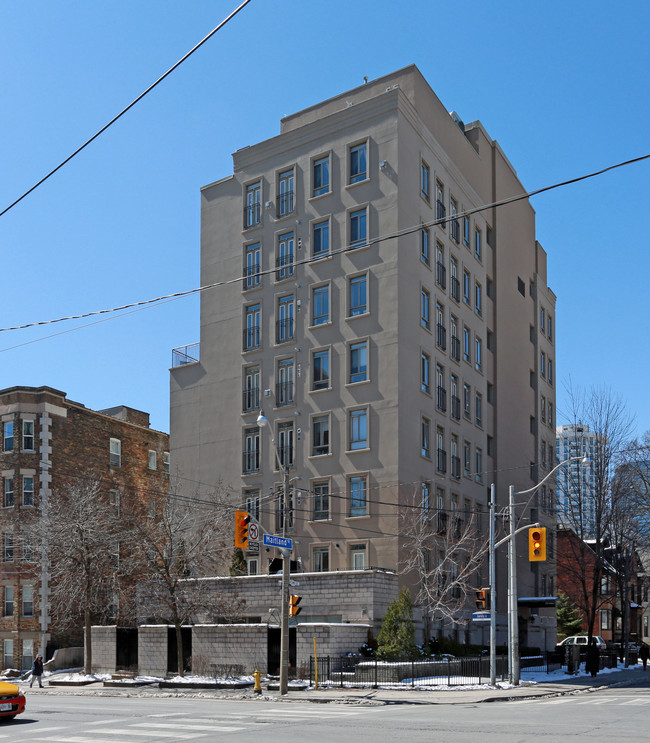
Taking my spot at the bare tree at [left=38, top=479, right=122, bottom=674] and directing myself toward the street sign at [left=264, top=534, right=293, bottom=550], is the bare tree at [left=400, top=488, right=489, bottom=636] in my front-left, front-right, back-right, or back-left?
front-left

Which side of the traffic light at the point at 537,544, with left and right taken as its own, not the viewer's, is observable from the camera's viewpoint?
front

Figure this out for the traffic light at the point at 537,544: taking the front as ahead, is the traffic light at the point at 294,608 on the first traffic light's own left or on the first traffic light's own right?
on the first traffic light's own right

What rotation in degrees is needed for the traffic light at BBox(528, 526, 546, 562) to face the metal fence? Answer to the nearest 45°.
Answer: approximately 135° to its right

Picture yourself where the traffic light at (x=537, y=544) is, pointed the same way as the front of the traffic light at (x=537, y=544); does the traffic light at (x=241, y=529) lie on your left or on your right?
on your right

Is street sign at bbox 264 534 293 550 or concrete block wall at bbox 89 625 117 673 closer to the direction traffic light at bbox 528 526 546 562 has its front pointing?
the street sign

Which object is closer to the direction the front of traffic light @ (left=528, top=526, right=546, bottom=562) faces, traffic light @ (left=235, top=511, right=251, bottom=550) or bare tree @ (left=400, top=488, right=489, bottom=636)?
the traffic light

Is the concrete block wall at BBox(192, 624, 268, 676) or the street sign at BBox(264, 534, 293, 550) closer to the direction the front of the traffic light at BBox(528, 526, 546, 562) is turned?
the street sign
